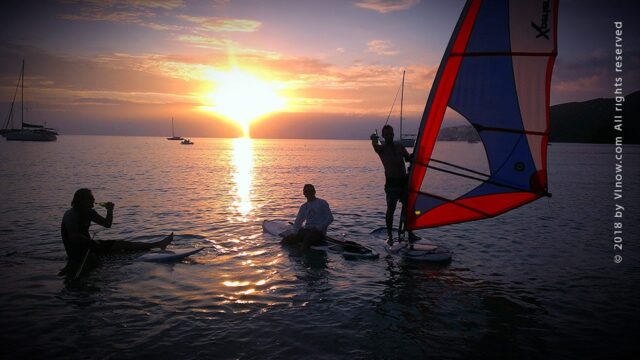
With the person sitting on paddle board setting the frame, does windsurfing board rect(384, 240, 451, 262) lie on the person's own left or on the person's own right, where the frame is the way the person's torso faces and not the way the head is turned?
on the person's own left

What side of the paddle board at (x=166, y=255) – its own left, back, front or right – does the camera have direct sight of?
right

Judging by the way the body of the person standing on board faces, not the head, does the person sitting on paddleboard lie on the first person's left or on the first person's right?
on the first person's right
